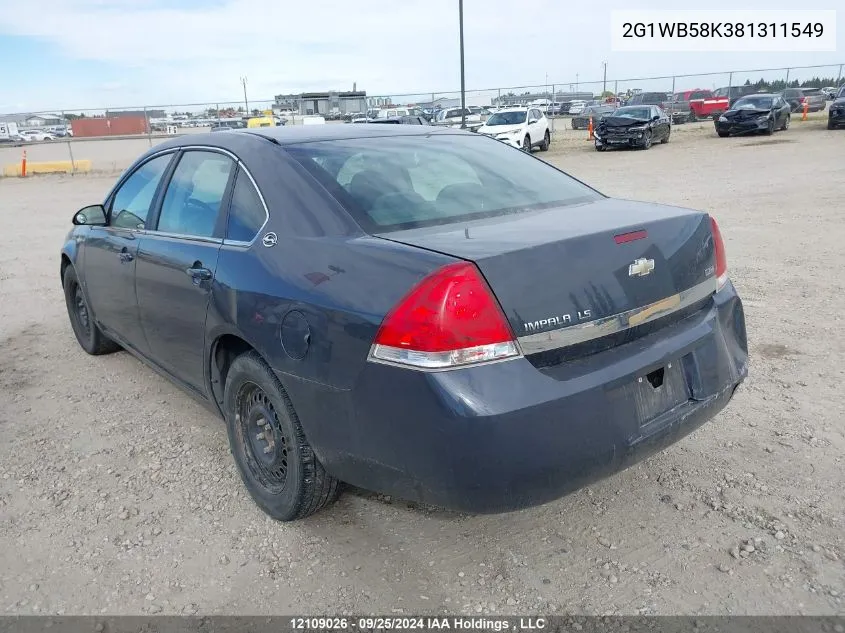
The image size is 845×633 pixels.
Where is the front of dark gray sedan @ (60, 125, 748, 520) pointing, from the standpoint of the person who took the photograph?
facing away from the viewer and to the left of the viewer

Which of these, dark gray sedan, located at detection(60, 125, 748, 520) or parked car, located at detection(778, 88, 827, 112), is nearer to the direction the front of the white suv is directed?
the dark gray sedan

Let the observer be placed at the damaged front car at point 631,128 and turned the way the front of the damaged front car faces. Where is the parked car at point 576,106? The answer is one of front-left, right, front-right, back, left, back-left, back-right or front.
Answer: back-right

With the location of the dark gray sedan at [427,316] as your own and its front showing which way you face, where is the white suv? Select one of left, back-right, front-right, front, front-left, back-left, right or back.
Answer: front-right

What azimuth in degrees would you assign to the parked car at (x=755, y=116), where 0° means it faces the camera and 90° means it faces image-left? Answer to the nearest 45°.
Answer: approximately 45°

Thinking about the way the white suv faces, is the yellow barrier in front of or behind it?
in front

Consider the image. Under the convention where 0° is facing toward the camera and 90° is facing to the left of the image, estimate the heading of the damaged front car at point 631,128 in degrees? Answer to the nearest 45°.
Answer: approximately 45°

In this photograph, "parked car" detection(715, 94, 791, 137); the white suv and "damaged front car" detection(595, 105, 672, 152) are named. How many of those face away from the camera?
0

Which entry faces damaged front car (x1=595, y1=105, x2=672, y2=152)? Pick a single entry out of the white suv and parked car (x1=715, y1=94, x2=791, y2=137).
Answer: the parked car

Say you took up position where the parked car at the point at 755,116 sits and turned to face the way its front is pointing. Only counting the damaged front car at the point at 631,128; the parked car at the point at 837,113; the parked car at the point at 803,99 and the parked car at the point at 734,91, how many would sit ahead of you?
1

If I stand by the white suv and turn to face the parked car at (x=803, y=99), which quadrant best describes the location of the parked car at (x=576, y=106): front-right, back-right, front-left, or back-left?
front-left

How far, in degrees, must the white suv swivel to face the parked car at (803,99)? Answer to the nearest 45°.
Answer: approximately 180°

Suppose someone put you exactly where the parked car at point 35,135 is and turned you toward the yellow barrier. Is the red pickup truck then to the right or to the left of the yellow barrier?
left

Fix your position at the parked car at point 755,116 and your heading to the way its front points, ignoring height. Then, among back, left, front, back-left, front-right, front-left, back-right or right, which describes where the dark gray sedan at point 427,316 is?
front-left

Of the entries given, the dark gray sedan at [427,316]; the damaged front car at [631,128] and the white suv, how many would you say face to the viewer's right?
0

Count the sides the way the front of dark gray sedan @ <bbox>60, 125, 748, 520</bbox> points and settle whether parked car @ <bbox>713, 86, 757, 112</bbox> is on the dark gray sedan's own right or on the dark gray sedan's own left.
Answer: on the dark gray sedan's own right

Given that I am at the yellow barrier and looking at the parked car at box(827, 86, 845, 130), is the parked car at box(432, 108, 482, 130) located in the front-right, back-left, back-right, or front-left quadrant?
front-left
